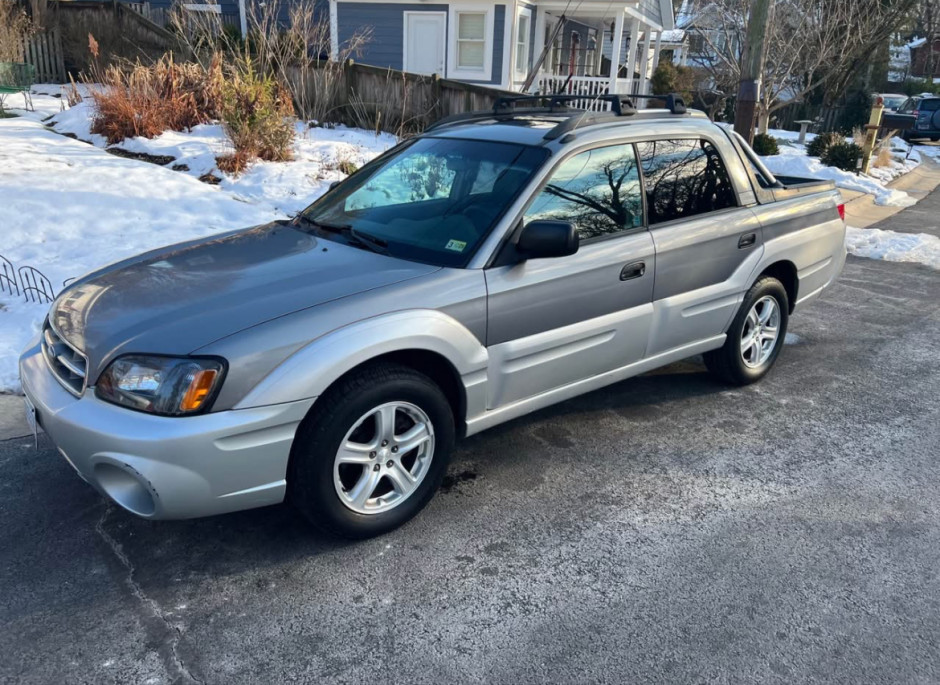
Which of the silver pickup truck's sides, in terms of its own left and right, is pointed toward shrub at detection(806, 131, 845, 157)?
back

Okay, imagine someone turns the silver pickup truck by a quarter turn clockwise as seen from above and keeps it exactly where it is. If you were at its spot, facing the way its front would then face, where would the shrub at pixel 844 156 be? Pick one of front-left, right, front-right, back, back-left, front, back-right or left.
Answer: right

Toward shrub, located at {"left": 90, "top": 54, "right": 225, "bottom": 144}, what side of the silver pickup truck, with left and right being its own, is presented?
right

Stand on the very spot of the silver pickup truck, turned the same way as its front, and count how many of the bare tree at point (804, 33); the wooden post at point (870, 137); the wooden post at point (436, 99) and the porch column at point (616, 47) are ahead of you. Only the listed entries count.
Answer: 0

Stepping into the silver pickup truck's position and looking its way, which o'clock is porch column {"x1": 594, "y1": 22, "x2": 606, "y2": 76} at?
The porch column is roughly at 5 o'clock from the silver pickup truck.

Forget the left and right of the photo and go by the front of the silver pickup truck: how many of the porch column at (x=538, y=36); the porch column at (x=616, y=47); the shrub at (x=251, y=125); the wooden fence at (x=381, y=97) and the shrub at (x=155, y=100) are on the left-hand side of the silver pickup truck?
0

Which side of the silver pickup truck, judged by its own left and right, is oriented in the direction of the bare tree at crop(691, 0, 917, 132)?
back

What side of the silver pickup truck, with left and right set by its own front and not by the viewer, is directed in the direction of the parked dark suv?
back

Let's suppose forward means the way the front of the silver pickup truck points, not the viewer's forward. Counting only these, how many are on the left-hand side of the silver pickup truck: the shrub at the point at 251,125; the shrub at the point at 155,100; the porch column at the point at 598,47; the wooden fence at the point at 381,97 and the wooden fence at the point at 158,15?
0

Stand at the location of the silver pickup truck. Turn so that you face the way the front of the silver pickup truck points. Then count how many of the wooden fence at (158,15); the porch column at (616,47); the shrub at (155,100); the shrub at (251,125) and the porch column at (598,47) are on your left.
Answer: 0

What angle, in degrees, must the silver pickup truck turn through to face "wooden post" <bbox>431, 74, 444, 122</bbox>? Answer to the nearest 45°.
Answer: approximately 135° to its right

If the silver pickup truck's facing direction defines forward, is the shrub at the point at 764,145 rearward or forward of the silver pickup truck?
rearward

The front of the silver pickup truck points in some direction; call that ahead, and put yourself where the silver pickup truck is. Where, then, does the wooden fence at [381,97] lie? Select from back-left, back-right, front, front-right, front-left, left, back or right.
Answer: back-right

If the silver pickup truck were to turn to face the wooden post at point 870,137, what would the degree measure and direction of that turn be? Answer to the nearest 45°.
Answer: approximately 180°

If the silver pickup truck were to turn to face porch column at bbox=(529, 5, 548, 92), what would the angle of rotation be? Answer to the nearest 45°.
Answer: approximately 135° to its right

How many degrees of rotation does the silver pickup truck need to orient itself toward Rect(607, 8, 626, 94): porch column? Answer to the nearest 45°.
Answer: approximately 135° to its right

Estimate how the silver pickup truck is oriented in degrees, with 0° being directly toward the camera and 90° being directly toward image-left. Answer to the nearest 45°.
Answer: approximately 45°
